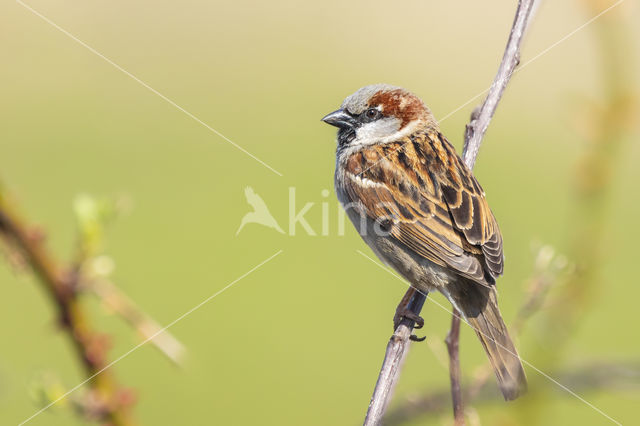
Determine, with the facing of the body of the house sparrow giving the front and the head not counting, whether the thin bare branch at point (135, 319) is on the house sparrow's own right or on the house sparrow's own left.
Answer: on the house sparrow's own left

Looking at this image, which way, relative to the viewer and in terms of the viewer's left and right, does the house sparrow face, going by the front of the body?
facing away from the viewer and to the left of the viewer

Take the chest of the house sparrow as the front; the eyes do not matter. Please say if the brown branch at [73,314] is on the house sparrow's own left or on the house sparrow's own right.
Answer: on the house sparrow's own left
